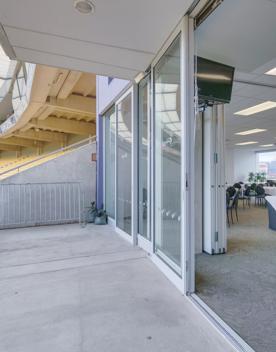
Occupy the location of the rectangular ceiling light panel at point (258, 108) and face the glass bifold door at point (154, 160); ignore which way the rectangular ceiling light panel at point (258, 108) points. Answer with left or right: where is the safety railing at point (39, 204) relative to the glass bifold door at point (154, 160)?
right

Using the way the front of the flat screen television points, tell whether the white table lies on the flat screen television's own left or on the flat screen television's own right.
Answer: on the flat screen television's own left

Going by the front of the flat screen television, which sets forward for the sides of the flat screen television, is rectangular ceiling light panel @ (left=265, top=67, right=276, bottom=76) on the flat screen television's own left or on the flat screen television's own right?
on the flat screen television's own left

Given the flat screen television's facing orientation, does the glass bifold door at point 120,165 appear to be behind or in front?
behind

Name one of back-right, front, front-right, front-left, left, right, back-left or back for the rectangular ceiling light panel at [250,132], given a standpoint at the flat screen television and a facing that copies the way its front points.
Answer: back-left

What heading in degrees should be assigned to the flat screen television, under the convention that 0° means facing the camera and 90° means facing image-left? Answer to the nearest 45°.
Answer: approximately 315°

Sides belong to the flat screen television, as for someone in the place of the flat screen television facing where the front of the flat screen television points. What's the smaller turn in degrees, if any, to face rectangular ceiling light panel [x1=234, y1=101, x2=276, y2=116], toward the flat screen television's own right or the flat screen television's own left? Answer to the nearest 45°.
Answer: approximately 135° to the flat screen television's own left

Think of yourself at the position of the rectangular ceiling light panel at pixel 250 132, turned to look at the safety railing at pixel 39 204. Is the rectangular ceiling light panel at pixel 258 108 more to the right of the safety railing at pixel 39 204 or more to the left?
left
